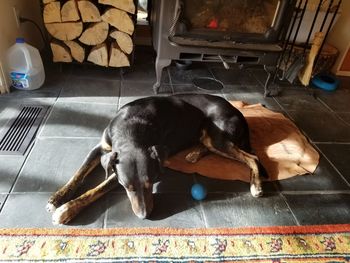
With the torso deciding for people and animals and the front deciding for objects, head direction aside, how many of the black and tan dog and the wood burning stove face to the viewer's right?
0

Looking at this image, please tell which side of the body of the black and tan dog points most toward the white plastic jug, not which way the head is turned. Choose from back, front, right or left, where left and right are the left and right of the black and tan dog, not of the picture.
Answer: right

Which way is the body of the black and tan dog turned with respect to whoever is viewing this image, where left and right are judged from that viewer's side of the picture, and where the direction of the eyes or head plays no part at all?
facing the viewer and to the left of the viewer

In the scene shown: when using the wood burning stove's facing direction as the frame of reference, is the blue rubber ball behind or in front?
in front

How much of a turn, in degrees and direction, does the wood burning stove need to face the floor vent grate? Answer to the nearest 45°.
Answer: approximately 45° to its right

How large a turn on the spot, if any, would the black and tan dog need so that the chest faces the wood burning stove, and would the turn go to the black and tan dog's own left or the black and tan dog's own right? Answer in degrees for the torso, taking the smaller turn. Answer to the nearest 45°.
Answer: approximately 180°

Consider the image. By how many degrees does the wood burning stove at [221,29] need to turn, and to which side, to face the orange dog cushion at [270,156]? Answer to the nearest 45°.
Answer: approximately 45° to its left

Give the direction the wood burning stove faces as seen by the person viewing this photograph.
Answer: facing the viewer

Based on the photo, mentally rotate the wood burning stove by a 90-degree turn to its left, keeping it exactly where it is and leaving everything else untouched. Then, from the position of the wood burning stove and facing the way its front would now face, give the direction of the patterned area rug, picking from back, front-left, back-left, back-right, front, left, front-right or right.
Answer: right
